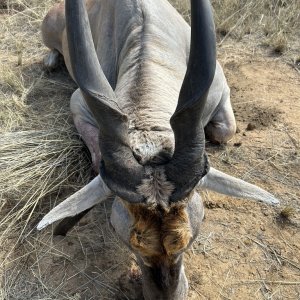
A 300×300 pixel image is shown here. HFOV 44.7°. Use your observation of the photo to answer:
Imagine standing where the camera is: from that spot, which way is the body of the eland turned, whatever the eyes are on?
toward the camera
